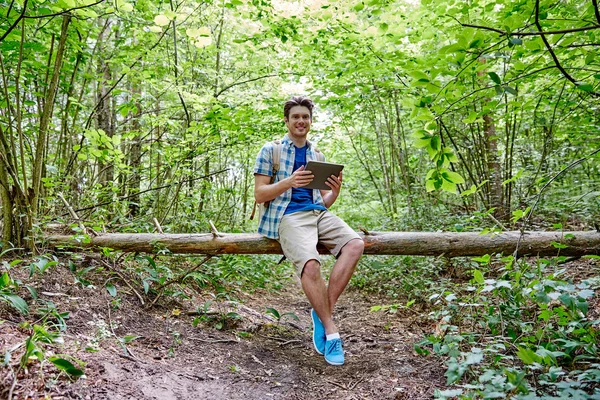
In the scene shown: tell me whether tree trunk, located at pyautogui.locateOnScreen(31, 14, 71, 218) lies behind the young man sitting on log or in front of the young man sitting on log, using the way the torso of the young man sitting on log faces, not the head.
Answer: behind

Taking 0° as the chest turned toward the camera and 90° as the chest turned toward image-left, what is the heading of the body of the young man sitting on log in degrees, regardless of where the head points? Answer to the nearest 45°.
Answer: approximately 315°
